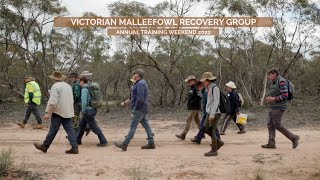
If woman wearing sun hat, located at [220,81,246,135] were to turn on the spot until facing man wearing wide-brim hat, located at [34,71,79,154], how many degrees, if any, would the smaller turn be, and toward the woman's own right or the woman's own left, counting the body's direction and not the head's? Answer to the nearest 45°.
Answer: approximately 45° to the woman's own left

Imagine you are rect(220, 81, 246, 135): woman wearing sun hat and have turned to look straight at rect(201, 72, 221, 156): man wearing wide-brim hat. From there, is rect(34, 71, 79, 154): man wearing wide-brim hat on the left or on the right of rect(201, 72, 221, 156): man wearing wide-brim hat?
right

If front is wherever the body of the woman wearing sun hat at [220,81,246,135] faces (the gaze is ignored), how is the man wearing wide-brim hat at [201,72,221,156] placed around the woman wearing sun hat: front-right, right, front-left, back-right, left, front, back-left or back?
left

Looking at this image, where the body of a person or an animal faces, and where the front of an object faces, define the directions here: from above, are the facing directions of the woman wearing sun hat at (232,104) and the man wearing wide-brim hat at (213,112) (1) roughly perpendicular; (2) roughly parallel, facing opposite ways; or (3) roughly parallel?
roughly parallel

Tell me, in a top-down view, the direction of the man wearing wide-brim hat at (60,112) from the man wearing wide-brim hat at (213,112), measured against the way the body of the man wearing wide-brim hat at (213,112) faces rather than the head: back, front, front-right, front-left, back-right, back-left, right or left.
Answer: front

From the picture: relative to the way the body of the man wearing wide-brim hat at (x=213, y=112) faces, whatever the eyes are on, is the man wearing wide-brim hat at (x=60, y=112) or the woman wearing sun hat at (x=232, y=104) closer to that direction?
the man wearing wide-brim hat

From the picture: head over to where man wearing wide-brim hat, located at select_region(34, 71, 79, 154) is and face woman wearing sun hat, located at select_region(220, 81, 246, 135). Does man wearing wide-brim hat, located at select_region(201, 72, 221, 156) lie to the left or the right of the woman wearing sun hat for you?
right

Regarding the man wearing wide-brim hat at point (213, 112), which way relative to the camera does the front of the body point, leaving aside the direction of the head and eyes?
to the viewer's left

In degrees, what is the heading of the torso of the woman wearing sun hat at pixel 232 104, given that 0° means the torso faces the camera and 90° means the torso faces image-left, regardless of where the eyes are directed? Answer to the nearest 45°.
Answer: approximately 90°

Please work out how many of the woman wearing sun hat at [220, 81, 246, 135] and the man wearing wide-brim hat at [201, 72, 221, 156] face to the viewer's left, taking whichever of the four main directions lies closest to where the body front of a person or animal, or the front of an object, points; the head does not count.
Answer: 2
